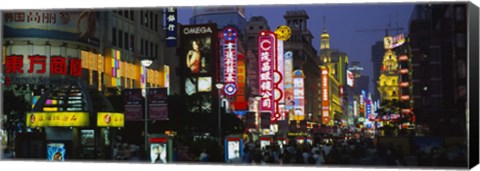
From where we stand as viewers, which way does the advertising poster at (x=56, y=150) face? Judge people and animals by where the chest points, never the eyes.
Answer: facing the viewer

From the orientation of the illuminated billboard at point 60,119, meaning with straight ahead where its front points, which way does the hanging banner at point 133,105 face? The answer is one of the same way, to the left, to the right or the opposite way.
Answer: the same way

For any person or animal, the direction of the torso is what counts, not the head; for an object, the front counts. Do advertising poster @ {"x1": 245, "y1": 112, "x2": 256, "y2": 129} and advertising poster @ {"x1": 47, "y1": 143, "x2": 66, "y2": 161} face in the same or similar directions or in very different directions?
same or similar directions

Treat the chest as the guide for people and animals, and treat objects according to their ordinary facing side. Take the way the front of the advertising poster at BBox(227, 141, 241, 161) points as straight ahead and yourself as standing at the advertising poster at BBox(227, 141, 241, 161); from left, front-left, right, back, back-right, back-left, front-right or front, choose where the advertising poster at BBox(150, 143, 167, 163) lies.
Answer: front-right

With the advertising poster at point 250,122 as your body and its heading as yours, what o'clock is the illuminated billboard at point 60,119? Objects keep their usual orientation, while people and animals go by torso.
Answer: The illuminated billboard is roughly at 1 o'clock from the advertising poster.

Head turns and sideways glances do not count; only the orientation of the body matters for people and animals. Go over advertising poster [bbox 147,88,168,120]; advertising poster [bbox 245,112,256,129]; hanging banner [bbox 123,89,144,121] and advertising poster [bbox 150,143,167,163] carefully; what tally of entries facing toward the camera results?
4

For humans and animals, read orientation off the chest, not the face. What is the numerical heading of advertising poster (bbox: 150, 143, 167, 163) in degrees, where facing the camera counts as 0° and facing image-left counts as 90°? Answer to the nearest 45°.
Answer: approximately 0°

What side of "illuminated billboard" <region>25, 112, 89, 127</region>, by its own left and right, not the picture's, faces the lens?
front

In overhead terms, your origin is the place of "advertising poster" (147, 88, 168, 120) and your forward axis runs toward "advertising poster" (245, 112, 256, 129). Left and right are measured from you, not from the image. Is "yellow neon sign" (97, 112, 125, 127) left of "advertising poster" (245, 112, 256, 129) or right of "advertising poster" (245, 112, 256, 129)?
left

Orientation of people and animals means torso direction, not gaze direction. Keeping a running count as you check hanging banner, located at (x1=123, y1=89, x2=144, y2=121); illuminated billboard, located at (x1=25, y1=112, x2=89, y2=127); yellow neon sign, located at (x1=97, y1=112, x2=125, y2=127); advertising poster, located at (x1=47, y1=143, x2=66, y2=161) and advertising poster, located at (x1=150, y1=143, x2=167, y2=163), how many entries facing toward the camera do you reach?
5

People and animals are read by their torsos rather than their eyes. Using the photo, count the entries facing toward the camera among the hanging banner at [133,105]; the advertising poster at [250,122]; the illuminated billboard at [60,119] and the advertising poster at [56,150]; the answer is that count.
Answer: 4

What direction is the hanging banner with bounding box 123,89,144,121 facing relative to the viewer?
toward the camera
